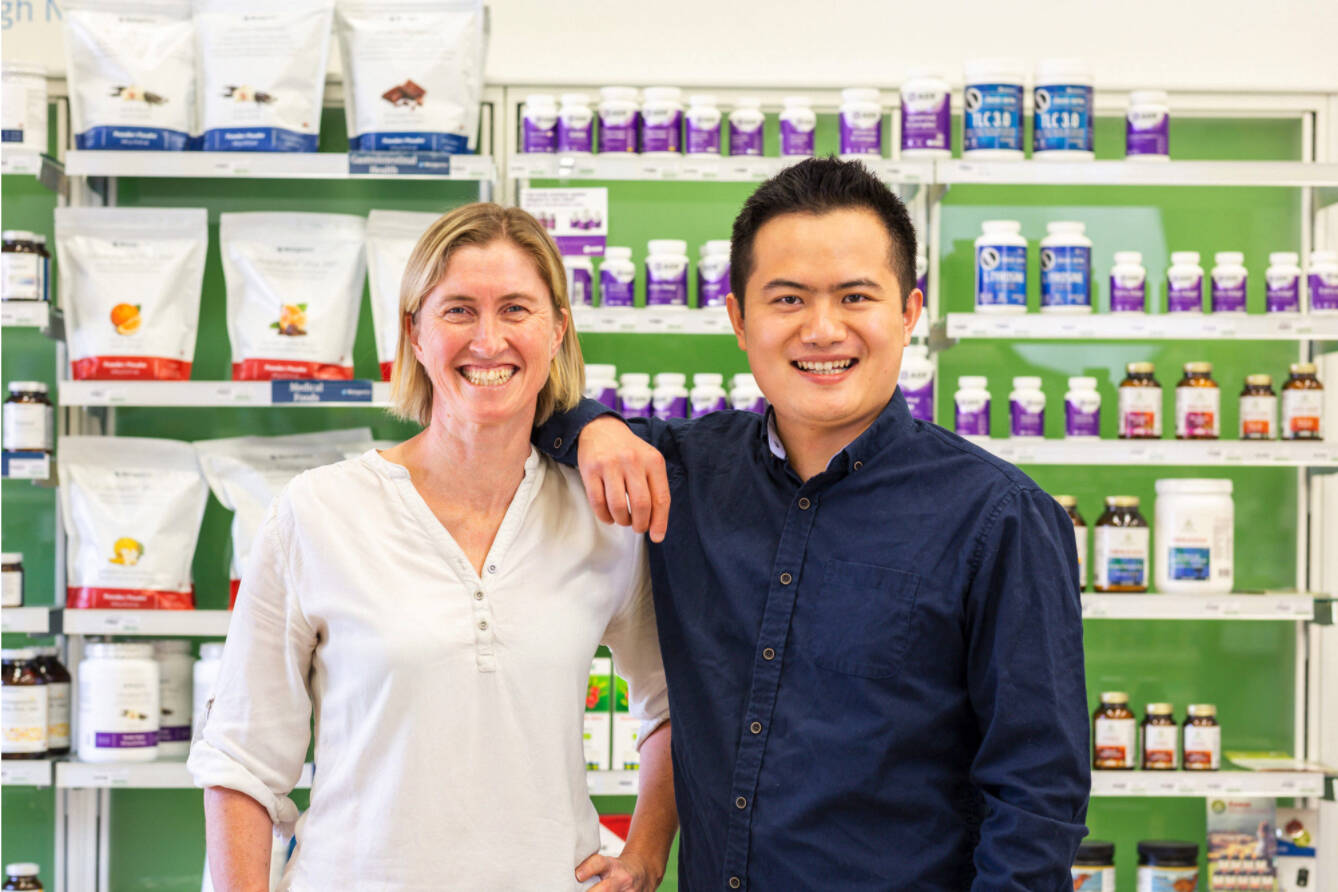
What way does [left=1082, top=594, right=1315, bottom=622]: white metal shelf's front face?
toward the camera

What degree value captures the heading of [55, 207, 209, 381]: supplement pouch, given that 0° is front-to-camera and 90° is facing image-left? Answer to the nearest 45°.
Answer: approximately 0°

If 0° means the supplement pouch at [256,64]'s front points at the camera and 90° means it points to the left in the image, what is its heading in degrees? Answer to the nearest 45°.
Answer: approximately 0°

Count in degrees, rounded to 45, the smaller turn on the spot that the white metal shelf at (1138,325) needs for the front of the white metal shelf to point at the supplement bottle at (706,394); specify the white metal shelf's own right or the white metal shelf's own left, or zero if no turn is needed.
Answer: approximately 90° to the white metal shelf's own right

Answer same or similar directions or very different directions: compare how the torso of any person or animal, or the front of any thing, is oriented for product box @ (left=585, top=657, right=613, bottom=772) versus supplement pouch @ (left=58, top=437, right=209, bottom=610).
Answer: same or similar directions

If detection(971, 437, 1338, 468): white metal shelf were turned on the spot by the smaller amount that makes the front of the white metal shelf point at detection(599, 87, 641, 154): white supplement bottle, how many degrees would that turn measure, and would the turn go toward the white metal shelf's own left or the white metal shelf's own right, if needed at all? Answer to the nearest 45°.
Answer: approximately 90° to the white metal shelf's own right

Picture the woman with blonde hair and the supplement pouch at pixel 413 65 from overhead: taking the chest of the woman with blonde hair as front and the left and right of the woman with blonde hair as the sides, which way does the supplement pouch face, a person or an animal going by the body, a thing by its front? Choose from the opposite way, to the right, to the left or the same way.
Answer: the same way

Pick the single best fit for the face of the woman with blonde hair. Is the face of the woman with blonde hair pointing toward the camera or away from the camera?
toward the camera

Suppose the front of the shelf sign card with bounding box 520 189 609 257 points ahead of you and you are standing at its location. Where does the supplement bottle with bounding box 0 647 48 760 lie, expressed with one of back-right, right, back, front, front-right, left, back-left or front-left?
right

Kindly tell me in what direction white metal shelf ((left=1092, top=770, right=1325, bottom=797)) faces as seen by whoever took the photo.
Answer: facing the viewer

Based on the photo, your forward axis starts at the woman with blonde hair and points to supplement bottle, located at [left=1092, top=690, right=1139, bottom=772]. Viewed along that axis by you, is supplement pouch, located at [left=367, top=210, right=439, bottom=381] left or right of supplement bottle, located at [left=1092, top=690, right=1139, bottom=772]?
left

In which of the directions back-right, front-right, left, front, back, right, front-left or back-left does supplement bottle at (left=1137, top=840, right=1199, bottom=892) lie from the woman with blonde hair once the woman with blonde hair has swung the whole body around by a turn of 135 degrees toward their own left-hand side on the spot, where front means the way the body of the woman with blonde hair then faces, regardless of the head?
front

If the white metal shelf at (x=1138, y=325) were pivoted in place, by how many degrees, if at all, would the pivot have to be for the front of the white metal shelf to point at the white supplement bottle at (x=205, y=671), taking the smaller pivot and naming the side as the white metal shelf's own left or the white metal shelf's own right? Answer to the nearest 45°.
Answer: approximately 90° to the white metal shelf's own right

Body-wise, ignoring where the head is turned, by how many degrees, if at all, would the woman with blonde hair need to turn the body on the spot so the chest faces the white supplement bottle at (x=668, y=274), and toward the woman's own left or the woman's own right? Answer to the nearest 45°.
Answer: approximately 180°

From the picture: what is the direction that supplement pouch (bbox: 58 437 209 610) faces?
toward the camera

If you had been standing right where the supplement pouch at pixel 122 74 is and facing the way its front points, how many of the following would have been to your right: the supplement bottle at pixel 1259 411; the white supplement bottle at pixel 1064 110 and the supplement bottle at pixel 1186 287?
0

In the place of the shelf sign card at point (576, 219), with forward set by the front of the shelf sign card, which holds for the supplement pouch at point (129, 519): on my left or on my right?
on my right

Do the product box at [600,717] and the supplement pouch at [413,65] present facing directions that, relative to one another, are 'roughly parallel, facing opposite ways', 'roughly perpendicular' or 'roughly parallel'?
roughly parallel
